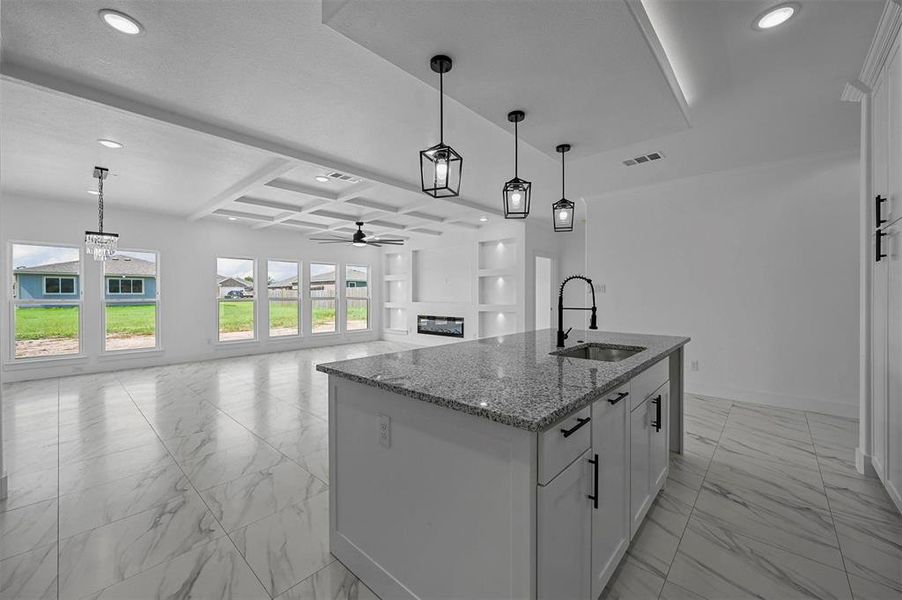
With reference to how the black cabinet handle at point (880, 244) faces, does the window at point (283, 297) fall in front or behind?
in front

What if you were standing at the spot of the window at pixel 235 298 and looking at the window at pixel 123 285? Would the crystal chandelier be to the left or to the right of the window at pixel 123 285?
left

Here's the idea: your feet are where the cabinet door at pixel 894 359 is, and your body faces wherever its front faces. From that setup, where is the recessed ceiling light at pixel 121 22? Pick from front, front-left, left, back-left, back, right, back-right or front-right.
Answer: front-left

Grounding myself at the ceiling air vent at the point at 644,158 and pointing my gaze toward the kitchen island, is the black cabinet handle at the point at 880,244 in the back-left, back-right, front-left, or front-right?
front-left

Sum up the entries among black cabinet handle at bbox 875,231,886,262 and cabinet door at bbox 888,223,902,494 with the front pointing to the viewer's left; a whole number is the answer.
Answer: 2

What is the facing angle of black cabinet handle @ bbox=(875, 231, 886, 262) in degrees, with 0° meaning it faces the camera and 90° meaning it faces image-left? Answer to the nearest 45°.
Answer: approximately 90°

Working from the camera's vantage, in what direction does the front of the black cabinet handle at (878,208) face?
facing to the left of the viewer

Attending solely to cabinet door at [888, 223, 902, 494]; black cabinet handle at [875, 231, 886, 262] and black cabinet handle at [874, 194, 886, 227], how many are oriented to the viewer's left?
3

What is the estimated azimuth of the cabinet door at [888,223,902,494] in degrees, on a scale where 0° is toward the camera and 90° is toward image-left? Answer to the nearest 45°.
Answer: approximately 90°
